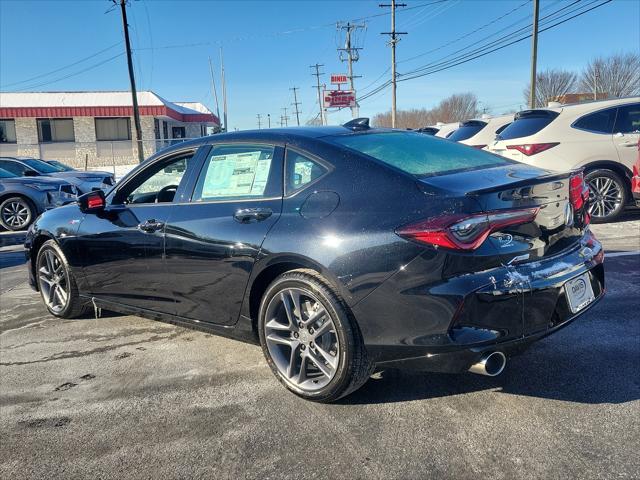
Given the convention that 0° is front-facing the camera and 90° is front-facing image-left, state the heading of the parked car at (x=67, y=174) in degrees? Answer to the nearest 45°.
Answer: approximately 315°

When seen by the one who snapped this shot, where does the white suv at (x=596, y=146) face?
facing away from the viewer and to the right of the viewer

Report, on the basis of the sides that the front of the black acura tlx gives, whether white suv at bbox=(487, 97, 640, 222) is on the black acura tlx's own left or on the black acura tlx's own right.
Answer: on the black acura tlx's own right

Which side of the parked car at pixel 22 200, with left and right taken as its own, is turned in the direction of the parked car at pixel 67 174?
left

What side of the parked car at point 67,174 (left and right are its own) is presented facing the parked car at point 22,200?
right

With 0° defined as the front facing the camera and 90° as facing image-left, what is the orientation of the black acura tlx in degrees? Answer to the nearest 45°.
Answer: approximately 135°

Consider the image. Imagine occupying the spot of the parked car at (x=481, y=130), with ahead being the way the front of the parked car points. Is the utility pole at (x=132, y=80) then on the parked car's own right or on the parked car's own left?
on the parked car's own left

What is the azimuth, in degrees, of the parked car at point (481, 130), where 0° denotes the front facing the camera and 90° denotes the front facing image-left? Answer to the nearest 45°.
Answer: approximately 225°
